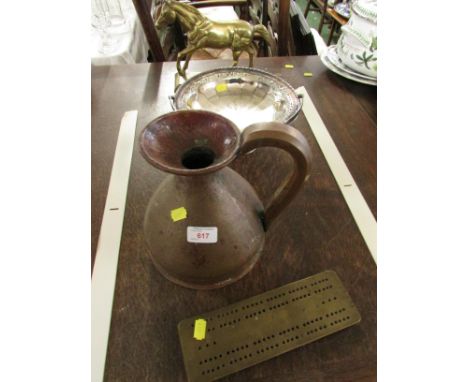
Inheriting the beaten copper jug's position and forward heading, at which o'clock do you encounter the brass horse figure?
The brass horse figure is roughly at 3 o'clock from the beaten copper jug.

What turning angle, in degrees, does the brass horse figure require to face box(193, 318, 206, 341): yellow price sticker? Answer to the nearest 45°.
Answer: approximately 90° to its left

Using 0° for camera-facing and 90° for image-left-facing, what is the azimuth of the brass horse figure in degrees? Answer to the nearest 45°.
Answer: approximately 90°

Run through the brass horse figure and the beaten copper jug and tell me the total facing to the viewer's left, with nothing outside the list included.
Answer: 2

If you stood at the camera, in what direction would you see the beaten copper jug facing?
facing to the left of the viewer

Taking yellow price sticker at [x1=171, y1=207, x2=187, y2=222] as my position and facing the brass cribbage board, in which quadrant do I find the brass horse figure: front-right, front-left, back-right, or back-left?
back-left

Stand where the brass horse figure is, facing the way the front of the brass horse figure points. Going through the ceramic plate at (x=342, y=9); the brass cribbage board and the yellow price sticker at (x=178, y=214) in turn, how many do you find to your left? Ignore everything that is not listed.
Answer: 2
